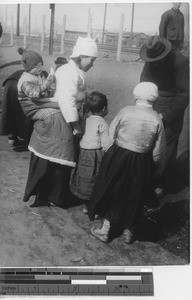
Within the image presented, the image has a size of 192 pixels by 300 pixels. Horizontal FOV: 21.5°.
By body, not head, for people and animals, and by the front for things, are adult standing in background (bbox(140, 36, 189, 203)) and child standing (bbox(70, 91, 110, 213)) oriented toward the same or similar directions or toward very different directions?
very different directions

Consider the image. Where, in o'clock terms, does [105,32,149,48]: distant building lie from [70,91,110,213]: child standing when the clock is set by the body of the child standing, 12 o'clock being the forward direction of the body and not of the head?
The distant building is roughly at 11 o'clock from the child standing.
